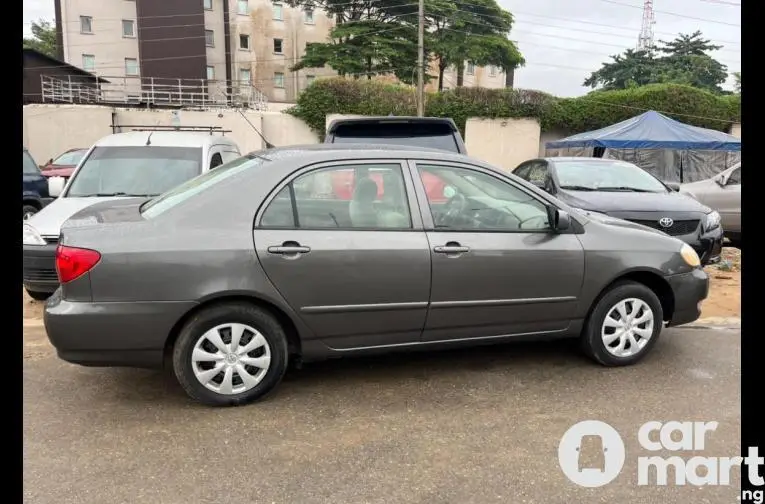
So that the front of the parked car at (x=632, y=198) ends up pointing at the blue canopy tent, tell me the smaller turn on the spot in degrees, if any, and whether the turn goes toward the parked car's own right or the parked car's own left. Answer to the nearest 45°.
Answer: approximately 135° to the parked car's own left

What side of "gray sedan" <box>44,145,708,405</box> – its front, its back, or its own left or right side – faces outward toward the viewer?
right

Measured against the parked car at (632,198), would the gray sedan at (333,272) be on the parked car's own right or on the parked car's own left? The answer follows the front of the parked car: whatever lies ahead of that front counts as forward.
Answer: on the parked car's own right

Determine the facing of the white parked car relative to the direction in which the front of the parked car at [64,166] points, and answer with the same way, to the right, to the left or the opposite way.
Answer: the same way

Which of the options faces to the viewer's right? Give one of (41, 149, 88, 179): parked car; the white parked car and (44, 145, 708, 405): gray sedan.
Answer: the gray sedan

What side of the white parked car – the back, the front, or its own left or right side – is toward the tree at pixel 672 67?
back

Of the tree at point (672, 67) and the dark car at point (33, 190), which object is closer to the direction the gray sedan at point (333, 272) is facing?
the tree

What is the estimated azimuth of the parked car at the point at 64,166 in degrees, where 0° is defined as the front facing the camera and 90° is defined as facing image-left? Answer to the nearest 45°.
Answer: approximately 45°

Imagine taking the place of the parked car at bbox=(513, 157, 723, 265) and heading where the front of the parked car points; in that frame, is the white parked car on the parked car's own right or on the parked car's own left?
on the parked car's own right

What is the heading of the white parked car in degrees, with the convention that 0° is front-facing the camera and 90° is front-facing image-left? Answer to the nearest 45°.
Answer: approximately 45°

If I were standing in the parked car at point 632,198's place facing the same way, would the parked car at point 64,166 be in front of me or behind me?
behind

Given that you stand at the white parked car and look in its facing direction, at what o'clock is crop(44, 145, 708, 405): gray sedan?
The gray sedan is roughly at 10 o'clock from the white parked car.

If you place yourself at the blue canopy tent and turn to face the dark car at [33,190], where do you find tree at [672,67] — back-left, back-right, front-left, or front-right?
back-right

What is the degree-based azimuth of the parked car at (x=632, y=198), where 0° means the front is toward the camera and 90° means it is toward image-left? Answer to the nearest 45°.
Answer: approximately 315°
